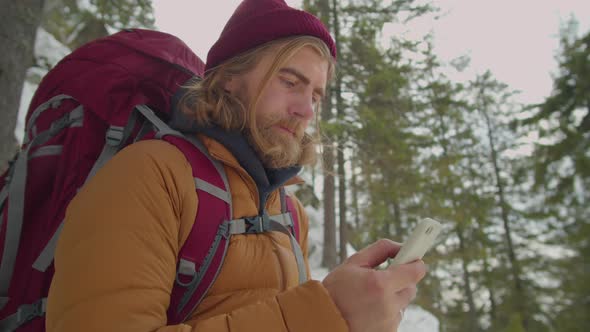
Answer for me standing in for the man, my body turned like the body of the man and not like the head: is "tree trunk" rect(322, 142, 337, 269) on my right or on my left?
on my left

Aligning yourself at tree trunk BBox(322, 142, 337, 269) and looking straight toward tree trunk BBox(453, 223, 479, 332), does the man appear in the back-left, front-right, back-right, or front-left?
back-right

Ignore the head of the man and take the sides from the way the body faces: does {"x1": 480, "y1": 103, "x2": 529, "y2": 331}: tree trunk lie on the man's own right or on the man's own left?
on the man's own left

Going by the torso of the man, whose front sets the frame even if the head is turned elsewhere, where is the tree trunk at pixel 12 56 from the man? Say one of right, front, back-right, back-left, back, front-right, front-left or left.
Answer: back

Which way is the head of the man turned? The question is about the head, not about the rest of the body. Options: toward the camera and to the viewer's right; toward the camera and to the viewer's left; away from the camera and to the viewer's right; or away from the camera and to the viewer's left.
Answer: toward the camera and to the viewer's right

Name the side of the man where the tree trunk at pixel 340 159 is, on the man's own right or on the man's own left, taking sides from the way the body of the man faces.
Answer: on the man's own left

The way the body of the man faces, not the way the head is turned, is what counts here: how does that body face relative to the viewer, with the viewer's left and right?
facing the viewer and to the right of the viewer

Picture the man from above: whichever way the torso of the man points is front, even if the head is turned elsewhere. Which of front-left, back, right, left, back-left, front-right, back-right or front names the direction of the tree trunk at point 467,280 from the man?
left
